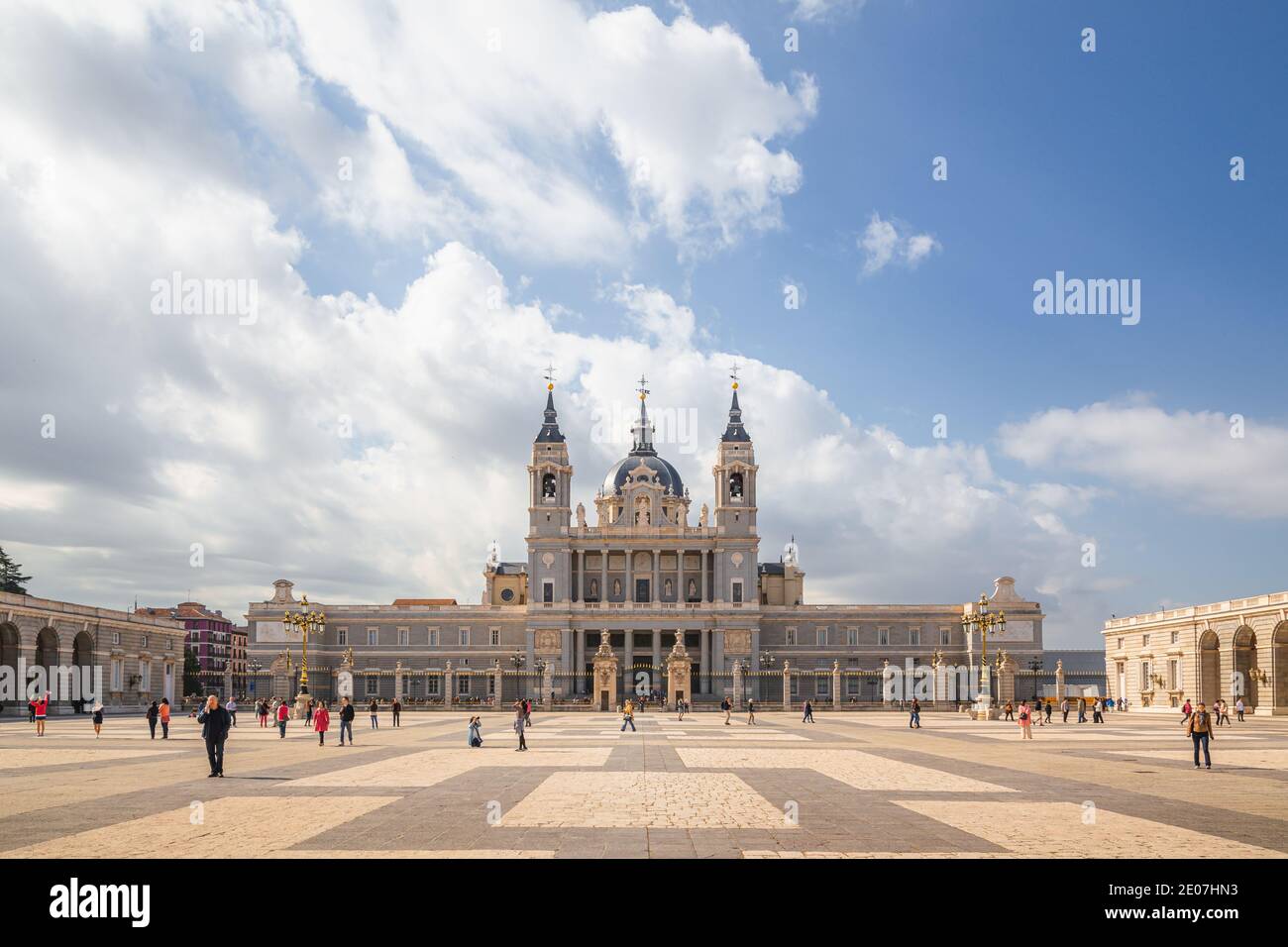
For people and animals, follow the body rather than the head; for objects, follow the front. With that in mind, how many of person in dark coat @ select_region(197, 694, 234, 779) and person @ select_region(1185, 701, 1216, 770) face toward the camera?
2

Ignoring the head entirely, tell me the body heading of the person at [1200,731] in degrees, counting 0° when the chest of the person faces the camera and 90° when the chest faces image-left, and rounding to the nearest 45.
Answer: approximately 0°

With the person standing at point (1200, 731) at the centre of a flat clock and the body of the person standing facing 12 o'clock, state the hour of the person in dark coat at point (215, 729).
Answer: The person in dark coat is roughly at 2 o'clock from the person standing.

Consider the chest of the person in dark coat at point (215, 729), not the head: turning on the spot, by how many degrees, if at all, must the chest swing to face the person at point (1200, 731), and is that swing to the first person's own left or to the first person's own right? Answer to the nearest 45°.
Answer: approximately 90° to the first person's own left
